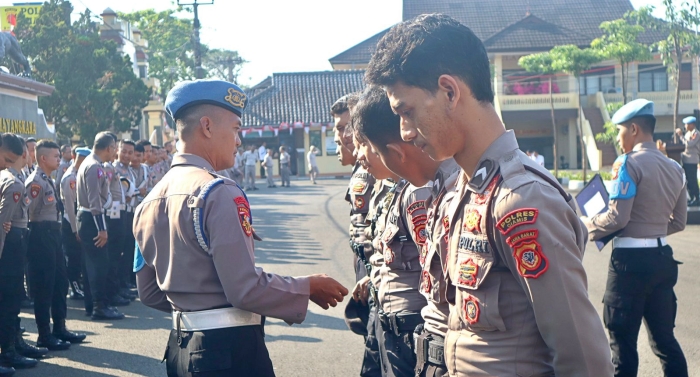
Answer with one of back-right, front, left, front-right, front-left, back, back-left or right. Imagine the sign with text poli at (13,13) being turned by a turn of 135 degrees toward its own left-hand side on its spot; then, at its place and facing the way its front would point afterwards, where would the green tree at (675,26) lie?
right

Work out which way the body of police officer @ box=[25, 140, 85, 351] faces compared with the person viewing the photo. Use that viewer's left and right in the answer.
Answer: facing the viewer and to the right of the viewer

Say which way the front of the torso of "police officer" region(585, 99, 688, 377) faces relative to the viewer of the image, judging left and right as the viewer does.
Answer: facing away from the viewer and to the left of the viewer

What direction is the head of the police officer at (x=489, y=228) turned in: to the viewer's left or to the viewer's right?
to the viewer's left

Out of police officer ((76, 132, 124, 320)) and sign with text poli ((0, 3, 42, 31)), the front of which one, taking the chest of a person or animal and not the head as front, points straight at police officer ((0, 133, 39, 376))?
the sign with text poli

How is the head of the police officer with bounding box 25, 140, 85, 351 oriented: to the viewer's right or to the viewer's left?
to the viewer's right

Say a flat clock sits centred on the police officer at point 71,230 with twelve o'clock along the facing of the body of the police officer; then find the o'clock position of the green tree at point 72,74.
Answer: The green tree is roughly at 9 o'clock from the police officer.

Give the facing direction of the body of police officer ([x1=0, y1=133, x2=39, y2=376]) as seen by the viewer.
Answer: to the viewer's right

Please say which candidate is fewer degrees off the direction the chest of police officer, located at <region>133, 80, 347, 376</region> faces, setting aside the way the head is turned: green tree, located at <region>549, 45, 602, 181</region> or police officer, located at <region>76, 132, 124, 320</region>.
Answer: the green tree

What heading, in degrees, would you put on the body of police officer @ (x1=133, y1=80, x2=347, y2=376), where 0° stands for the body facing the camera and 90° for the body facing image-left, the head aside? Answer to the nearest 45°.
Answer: approximately 225°

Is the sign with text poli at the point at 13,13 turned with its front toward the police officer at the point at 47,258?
yes

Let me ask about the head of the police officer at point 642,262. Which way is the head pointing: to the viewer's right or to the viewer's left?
to the viewer's left

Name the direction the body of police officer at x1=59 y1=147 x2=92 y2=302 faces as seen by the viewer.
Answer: to the viewer's right

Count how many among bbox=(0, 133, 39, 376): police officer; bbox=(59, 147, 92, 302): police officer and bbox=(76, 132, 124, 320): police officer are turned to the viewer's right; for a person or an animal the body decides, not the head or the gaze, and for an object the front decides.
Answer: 3

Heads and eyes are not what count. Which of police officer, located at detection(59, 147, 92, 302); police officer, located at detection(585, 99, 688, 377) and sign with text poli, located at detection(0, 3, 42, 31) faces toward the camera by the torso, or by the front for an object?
the sign with text poli

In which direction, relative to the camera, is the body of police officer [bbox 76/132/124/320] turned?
to the viewer's right

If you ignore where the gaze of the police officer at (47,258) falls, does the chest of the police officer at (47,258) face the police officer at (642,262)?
yes
